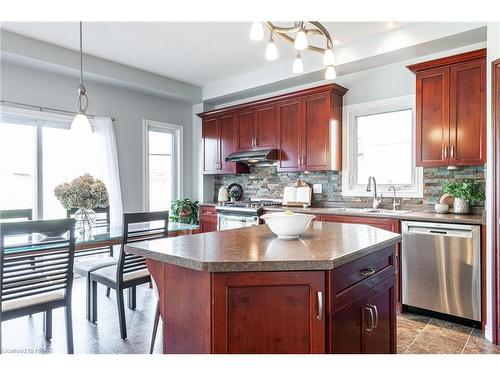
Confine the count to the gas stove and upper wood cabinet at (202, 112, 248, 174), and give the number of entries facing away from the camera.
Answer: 0

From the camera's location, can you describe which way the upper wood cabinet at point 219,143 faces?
facing the viewer and to the left of the viewer

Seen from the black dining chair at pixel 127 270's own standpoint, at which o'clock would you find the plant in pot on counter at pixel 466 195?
The plant in pot on counter is roughly at 5 o'clock from the black dining chair.

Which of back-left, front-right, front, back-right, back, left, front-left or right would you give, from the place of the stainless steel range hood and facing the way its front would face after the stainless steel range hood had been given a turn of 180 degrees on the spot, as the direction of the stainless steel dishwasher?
right

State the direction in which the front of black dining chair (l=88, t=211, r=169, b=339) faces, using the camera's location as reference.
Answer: facing away from the viewer and to the left of the viewer

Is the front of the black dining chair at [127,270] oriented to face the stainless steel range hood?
no

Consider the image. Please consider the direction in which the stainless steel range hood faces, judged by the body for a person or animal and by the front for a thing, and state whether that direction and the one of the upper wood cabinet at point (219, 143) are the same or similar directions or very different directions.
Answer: same or similar directions

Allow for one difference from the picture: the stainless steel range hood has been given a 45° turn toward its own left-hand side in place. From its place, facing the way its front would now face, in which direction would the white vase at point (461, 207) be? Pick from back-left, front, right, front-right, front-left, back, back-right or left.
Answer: front-left

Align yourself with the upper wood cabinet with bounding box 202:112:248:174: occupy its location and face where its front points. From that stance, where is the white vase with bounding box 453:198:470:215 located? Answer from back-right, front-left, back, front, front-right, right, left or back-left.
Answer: left

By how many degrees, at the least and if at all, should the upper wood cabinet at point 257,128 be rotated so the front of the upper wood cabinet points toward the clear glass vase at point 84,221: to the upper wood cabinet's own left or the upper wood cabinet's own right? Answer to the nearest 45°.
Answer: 0° — it already faces it

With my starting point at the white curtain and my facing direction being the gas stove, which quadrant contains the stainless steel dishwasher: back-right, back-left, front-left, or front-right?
front-right

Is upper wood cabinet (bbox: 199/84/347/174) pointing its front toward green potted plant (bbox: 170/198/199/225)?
no

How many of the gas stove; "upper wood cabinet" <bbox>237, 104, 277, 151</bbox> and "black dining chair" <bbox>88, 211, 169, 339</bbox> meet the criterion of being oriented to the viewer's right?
0

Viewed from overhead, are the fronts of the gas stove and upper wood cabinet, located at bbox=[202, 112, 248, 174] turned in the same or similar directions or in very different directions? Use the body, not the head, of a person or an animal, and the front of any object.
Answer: same or similar directions

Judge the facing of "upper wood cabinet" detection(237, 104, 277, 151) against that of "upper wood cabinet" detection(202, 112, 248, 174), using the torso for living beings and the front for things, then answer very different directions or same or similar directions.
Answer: same or similar directions

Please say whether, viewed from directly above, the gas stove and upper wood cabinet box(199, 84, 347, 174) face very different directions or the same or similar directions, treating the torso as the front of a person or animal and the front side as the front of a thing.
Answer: same or similar directions

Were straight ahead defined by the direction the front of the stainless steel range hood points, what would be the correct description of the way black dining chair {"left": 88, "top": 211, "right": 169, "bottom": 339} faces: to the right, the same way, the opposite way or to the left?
to the right

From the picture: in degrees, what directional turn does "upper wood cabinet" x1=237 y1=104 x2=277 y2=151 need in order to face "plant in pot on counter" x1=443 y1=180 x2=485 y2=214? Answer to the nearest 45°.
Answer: approximately 90° to its left
